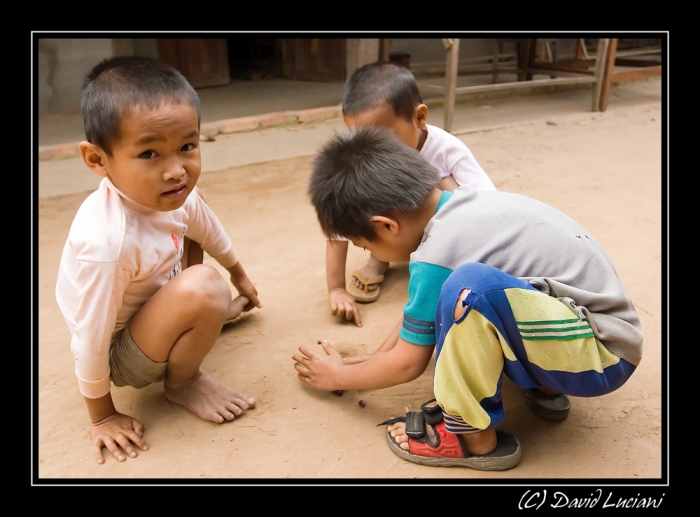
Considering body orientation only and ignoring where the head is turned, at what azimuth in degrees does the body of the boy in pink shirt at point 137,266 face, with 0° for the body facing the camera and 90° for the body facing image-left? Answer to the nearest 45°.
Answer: approximately 315°

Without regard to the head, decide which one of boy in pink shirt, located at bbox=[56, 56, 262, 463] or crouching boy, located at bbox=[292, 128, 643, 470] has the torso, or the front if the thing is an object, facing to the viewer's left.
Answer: the crouching boy

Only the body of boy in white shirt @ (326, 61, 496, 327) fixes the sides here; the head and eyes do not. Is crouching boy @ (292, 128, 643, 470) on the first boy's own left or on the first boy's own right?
on the first boy's own left

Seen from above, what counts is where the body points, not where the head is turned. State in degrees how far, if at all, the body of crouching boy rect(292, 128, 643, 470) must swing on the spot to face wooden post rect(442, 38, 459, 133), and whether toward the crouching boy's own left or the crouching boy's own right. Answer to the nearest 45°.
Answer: approximately 90° to the crouching boy's own right

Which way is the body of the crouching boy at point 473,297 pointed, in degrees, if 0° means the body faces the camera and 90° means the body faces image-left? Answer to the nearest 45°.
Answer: approximately 90°

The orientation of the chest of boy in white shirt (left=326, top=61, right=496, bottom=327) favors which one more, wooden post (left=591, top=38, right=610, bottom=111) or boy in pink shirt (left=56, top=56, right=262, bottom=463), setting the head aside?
the boy in pink shirt

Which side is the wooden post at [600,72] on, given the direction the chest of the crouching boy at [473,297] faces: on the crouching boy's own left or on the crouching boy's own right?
on the crouching boy's own right

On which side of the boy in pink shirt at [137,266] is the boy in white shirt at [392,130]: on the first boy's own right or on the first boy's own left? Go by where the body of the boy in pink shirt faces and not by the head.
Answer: on the first boy's own left

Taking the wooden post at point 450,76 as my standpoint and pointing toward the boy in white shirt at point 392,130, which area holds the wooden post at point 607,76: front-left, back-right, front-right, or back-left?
back-left

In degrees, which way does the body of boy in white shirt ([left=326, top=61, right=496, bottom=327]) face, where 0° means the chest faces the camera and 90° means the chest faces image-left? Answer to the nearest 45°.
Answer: approximately 45°

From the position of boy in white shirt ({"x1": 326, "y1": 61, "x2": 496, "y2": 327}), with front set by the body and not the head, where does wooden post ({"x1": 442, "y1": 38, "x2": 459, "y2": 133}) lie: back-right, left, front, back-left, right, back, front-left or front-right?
back-right

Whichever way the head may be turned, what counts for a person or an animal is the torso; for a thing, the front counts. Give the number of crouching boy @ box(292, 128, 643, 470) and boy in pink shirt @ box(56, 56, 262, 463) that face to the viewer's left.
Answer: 1

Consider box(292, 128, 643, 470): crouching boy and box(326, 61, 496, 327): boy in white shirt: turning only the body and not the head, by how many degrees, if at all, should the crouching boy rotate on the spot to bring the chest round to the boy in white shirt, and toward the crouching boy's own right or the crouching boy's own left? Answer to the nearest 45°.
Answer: approximately 90° to the crouching boy's own right
